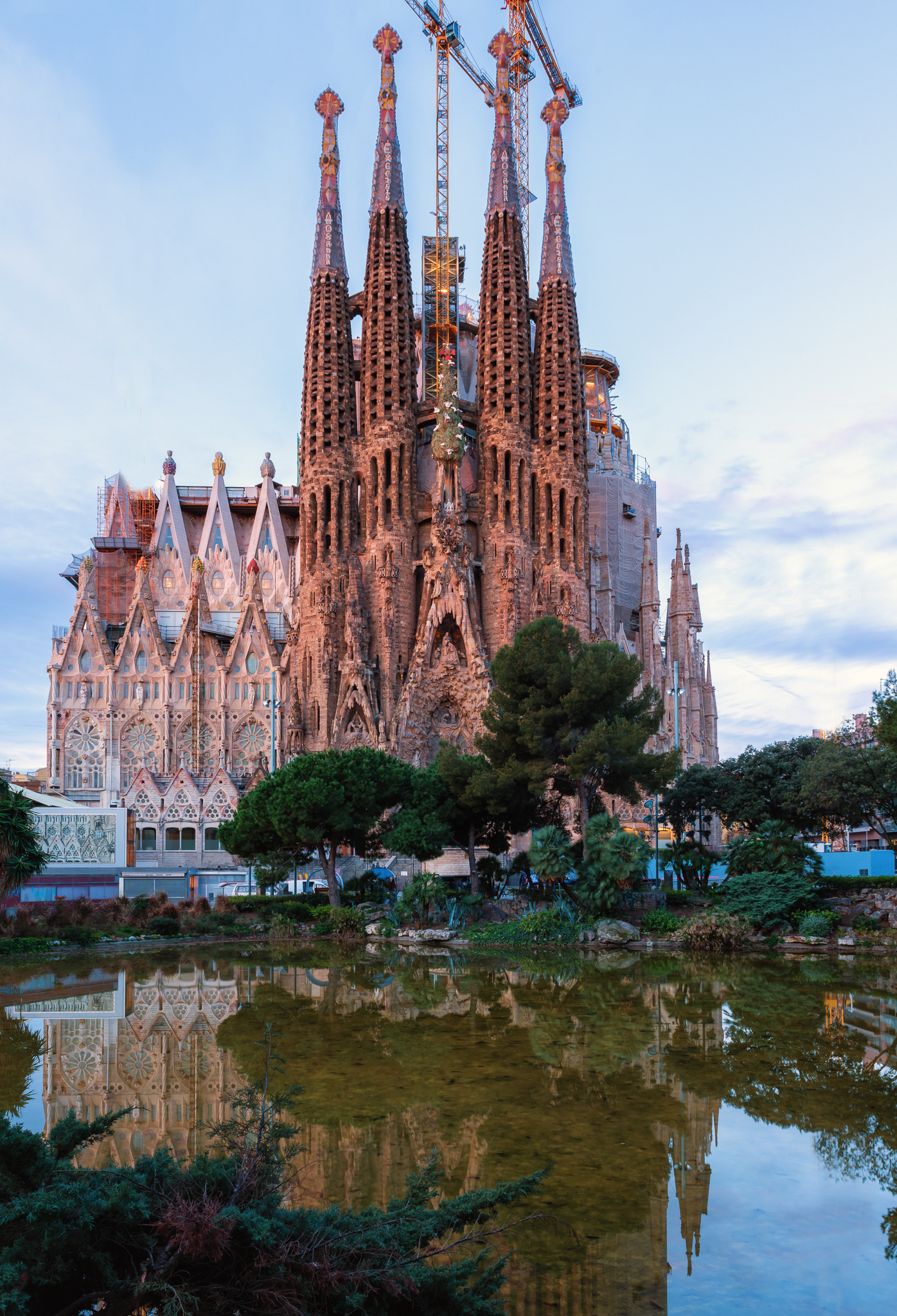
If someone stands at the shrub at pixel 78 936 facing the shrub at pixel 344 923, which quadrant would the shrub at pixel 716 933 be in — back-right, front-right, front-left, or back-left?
front-right

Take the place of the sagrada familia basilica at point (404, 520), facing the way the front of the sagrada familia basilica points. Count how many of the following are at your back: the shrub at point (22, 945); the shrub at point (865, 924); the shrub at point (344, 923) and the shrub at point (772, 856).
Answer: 0

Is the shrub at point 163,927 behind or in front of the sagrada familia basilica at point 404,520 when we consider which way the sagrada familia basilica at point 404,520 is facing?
in front

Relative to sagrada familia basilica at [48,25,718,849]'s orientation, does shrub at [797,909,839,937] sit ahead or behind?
ahead

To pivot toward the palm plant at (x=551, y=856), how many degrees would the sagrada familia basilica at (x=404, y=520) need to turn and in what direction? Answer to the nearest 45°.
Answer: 0° — it already faces it

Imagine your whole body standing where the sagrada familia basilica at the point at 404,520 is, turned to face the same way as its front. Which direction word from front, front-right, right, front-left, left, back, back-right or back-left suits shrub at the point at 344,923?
front

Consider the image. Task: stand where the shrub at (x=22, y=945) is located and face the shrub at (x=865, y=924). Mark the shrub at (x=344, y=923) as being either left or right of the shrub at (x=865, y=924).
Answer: left

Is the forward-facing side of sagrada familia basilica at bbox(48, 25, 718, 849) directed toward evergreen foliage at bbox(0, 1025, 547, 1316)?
yes

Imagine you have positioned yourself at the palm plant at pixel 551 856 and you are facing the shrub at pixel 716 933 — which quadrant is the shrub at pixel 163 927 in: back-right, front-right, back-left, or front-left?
back-right

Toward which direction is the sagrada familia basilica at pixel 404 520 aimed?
toward the camera

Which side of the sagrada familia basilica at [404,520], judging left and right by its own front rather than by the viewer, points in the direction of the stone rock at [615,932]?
front
